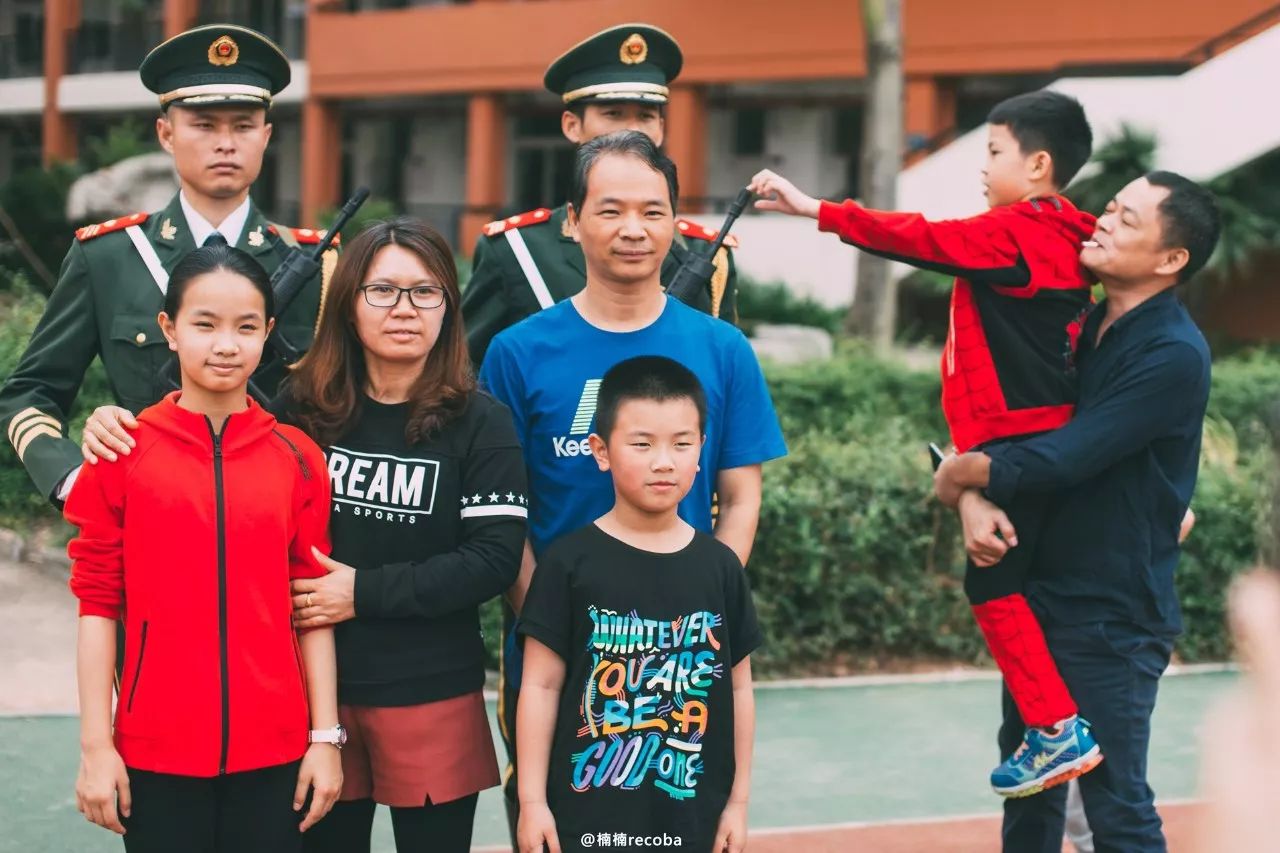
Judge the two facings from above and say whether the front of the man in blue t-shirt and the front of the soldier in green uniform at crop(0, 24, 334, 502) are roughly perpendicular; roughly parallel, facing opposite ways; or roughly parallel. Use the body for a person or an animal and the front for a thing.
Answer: roughly parallel

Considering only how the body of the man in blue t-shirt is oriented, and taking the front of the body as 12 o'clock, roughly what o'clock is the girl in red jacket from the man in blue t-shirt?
The girl in red jacket is roughly at 2 o'clock from the man in blue t-shirt.

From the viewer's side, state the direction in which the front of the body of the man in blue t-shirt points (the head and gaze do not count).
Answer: toward the camera

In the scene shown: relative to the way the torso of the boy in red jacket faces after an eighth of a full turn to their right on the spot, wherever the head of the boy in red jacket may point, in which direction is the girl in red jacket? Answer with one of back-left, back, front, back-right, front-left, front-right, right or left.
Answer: left

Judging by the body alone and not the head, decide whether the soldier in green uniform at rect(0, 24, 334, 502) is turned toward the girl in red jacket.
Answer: yes

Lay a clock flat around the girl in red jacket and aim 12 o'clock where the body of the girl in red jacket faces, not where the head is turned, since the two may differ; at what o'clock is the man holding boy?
The man holding boy is roughly at 9 o'clock from the girl in red jacket.

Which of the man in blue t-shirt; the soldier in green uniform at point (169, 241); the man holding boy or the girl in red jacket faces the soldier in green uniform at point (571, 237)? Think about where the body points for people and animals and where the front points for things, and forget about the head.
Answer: the man holding boy

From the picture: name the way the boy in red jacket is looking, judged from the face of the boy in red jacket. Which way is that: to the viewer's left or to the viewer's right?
to the viewer's left

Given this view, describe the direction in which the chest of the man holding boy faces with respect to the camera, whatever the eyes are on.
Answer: to the viewer's left

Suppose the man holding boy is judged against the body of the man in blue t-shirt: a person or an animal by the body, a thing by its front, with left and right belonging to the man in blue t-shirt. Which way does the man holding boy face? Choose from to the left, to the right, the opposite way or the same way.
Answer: to the right

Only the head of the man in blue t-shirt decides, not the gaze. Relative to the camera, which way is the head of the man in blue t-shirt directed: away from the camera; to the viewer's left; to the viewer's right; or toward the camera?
toward the camera

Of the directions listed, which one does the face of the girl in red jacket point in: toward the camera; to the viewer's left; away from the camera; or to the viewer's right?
toward the camera

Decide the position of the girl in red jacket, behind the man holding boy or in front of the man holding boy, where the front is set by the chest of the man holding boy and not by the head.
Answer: in front

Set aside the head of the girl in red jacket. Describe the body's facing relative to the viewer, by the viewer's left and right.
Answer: facing the viewer

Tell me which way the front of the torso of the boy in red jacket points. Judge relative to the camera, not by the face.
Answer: to the viewer's left

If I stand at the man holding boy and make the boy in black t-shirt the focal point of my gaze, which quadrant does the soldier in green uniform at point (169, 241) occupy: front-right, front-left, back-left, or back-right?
front-right

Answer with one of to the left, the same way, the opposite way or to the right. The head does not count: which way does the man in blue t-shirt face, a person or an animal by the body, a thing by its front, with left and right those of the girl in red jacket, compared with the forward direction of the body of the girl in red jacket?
the same way
